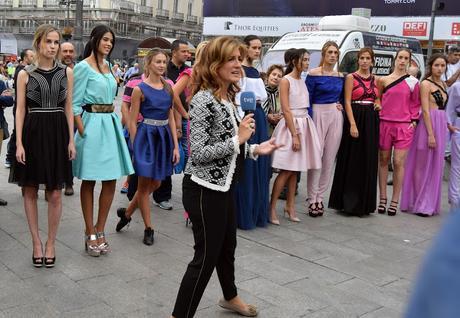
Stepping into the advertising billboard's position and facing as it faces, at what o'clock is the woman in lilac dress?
The woman in lilac dress is roughly at 12 o'clock from the advertising billboard.

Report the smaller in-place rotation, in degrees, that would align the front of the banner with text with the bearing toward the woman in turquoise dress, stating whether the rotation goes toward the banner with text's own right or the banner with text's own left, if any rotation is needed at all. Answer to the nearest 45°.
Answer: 0° — it already faces them

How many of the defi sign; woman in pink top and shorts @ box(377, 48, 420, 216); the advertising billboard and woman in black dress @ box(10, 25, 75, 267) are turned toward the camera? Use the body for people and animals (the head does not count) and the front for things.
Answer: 4

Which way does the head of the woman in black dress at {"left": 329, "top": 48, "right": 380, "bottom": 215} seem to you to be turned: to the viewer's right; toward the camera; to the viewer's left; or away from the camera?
toward the camera

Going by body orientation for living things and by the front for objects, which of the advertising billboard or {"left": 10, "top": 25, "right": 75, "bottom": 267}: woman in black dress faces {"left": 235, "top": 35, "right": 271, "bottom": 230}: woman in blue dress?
the advertising billboard

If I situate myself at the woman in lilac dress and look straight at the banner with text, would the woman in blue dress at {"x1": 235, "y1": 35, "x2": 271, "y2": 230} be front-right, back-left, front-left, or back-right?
back-left

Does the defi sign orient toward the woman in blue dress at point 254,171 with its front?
yes

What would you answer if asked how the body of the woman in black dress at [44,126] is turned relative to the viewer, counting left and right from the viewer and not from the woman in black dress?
facing the viewer

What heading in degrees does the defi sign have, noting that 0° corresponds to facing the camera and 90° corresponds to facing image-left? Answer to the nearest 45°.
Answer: approximately 0°

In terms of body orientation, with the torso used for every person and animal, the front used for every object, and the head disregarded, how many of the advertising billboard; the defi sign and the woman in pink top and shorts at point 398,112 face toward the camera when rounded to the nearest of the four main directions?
3

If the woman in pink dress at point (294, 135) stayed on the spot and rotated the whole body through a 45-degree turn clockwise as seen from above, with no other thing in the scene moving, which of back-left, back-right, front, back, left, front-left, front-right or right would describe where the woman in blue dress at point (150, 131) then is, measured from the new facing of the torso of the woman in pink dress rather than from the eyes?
front-right

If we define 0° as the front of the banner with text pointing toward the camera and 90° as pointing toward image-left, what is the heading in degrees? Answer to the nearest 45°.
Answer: approximately 0°

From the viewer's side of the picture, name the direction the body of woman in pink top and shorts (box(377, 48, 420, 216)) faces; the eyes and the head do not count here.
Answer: toward the camera

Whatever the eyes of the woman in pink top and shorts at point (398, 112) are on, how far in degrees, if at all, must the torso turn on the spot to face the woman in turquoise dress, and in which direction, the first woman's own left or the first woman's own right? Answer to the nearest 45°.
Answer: approximately 45° to the first woman's own right

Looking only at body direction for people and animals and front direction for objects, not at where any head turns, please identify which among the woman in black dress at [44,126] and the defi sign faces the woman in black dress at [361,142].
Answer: the defi sign

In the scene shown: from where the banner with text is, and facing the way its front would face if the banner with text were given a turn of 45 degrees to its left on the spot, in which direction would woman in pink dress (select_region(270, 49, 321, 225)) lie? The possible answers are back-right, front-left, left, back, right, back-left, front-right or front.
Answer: front-right

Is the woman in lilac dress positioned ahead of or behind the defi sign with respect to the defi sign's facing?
ahead
